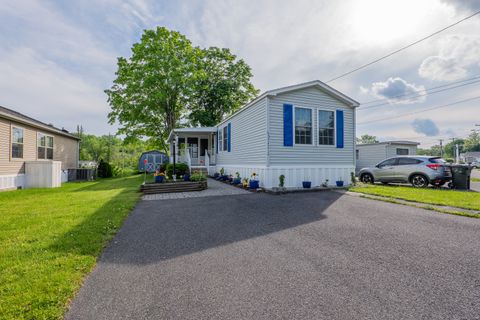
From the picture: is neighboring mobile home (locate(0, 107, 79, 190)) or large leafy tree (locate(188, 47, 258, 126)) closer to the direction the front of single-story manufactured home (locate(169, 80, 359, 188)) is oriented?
the neighboring mobile home

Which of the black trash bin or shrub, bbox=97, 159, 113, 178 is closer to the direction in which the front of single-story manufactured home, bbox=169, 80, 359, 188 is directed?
the shrub

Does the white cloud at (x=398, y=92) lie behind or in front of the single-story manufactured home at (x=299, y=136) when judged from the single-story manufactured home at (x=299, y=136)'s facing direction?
behind

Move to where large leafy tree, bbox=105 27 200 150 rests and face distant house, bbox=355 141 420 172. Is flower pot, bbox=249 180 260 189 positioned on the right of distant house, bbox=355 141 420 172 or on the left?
right

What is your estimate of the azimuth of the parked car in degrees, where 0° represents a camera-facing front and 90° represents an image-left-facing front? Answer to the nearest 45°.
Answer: approximately 135°

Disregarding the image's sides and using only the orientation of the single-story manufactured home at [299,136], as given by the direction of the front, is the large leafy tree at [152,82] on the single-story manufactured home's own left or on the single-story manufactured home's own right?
on the single-story manufactured home's own right

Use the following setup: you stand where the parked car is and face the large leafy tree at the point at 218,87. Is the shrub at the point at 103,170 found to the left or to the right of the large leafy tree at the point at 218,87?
left

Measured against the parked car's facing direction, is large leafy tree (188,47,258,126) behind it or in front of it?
in front

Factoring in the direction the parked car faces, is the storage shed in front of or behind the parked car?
in front

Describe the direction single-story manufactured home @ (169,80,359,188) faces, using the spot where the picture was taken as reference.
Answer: facing the viewer and to the left of the viewer
